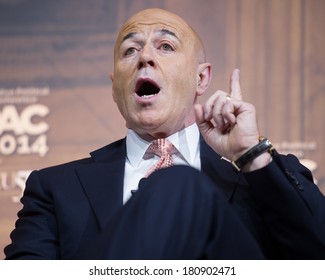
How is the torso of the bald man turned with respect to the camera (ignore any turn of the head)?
toward the camera
